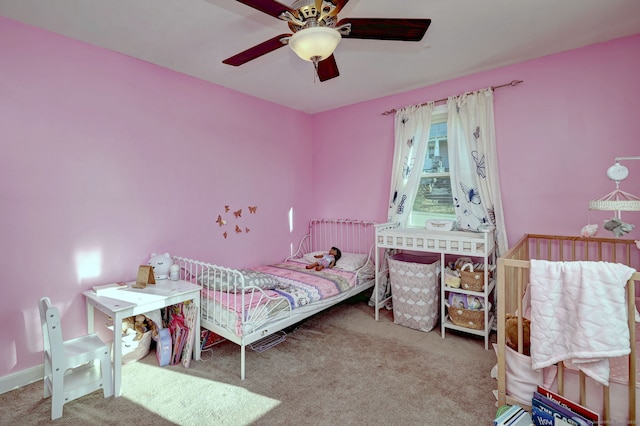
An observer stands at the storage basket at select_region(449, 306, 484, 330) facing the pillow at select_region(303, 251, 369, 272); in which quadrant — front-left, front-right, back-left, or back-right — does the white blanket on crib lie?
back-left

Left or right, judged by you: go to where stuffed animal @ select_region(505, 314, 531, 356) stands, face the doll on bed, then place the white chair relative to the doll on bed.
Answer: left

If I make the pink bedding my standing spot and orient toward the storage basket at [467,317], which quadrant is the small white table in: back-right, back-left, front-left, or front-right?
back-right

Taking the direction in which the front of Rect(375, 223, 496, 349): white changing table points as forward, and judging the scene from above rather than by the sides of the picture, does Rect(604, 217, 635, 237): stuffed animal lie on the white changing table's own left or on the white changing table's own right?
on the white changing table's own left

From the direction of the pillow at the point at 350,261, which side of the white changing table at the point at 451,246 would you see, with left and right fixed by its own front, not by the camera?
right

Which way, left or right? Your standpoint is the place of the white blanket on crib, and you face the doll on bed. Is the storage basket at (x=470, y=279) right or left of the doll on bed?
right

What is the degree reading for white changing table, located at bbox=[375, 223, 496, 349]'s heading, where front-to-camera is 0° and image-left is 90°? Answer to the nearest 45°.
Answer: approximately 45°

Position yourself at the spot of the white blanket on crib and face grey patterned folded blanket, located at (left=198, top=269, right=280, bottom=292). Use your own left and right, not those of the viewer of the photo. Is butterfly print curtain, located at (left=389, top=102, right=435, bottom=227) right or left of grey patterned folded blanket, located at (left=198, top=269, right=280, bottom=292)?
right

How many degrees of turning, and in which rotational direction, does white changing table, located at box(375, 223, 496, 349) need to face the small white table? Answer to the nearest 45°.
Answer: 0° — it already faces it

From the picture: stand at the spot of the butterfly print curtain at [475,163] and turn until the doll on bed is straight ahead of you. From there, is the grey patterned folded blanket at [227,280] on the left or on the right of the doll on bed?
left
